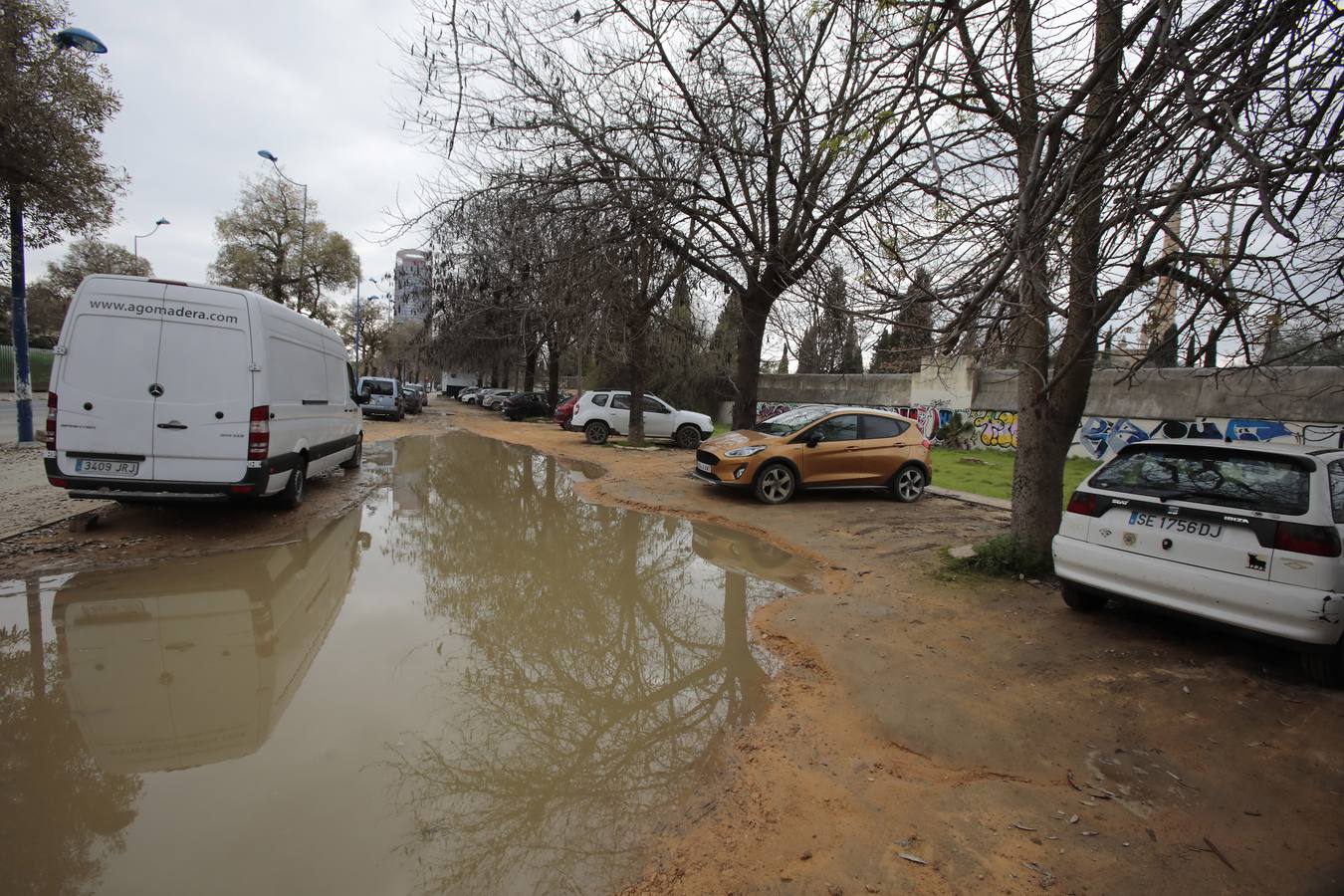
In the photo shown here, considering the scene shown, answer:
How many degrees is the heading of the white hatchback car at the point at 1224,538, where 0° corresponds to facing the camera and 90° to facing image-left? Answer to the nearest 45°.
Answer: approximately 225°

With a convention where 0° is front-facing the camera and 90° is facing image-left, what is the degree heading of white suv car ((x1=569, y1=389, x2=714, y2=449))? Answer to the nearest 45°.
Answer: approximately 270°

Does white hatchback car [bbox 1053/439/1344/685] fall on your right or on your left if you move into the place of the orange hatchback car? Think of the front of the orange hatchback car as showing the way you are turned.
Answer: on your left

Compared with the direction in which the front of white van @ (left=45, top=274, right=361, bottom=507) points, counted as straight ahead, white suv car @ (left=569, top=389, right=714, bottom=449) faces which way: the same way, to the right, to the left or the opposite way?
to the right

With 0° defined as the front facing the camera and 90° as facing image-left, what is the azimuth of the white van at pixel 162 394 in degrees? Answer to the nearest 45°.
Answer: approximately 225°

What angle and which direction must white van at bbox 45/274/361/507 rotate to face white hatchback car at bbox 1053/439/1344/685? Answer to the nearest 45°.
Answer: approximately 90° to its right

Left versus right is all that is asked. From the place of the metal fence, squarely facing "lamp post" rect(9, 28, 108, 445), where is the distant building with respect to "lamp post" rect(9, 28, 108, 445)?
left

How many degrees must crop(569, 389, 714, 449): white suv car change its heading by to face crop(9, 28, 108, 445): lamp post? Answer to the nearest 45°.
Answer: approximately 135° to its right

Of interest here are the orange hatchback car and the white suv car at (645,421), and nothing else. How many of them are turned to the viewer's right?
1

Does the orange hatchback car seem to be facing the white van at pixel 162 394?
yes

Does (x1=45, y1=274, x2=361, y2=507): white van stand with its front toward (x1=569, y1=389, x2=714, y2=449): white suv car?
yes

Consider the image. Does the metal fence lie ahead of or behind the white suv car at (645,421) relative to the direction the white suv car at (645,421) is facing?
behind

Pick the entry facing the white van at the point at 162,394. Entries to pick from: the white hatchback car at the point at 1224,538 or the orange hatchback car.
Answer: the orange hatchback car

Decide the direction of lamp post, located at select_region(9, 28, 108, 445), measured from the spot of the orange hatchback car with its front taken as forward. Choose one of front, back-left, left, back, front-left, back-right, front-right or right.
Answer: front-right

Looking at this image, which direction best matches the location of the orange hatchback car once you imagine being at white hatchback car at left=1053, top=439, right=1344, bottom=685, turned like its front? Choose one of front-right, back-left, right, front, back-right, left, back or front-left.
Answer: left

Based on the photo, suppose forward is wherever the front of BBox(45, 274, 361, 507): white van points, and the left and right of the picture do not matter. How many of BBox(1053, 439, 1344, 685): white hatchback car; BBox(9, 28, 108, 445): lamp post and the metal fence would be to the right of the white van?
1
